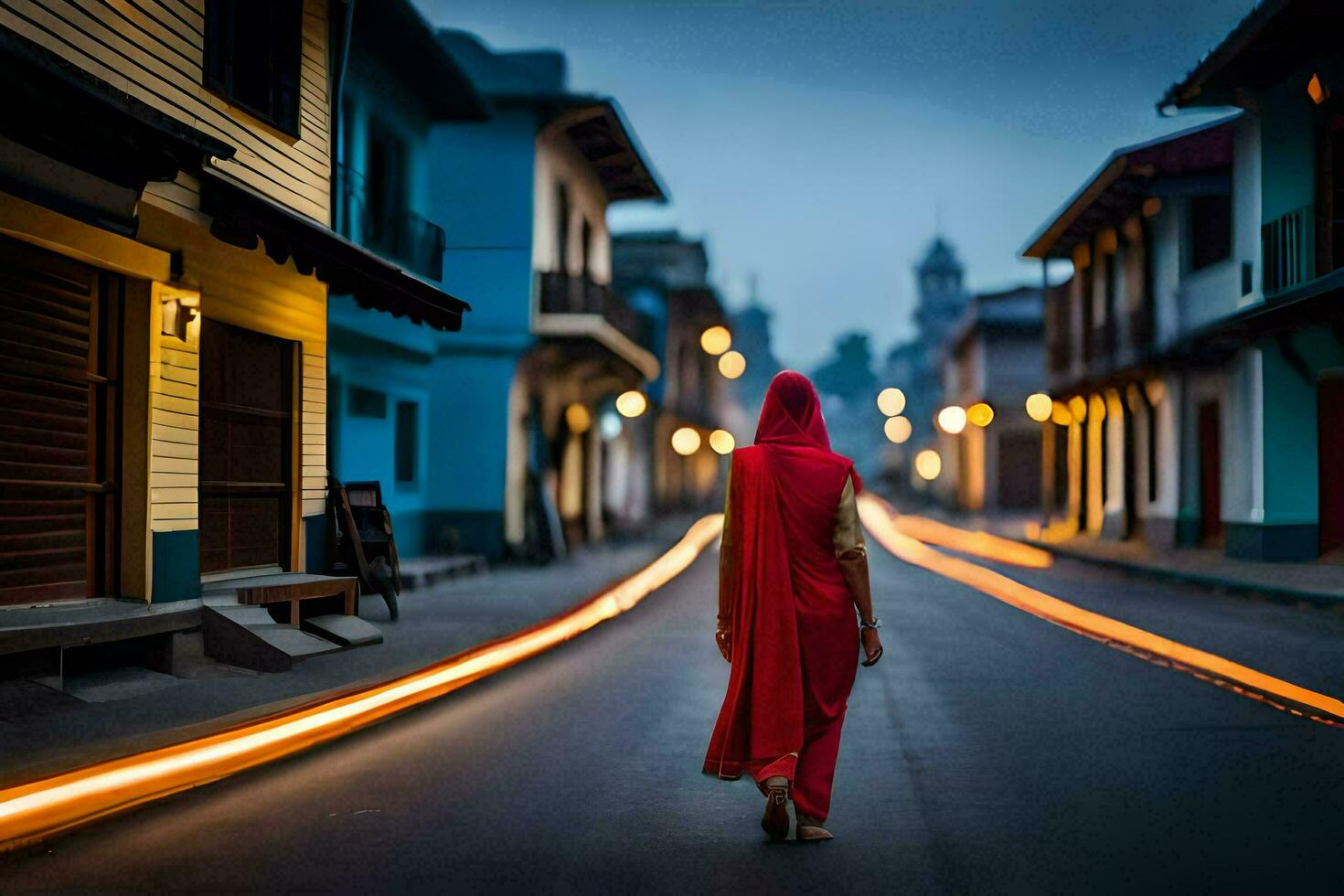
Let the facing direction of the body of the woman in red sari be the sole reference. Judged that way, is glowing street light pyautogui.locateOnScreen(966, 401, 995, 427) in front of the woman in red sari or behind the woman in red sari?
in front

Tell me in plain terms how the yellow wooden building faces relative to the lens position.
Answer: facing the viewer and to the right of the viewer

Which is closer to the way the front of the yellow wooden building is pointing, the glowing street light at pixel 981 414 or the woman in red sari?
the woman in red sari

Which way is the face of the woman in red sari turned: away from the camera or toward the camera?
away from the camera

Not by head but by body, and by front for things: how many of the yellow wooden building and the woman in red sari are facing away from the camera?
1

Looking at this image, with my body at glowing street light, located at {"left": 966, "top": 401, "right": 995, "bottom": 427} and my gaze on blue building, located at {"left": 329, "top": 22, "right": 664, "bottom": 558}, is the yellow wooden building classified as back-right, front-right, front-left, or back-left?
front-left

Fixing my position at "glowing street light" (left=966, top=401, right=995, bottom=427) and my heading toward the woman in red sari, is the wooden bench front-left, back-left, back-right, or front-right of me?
front-right

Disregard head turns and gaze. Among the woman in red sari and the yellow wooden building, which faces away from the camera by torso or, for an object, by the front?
the woman in red sari

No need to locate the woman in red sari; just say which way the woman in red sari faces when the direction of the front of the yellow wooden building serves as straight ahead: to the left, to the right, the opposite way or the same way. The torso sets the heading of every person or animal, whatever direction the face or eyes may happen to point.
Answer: to the left

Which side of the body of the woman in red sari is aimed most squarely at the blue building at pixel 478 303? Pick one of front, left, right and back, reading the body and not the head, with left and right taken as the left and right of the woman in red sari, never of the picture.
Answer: front

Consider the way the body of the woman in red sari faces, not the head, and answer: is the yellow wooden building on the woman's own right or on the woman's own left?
on the woman's own left

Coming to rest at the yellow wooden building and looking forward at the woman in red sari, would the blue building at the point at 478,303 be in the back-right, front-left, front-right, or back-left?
back-left

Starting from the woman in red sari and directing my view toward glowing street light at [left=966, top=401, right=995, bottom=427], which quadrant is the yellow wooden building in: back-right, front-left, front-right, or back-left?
front-left

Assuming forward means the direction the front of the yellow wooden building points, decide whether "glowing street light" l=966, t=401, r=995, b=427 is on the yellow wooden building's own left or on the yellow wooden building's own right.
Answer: on the yellow wooden building's own left

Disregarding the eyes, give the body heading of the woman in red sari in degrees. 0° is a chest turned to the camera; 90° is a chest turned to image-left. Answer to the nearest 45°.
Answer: approximately 180°
